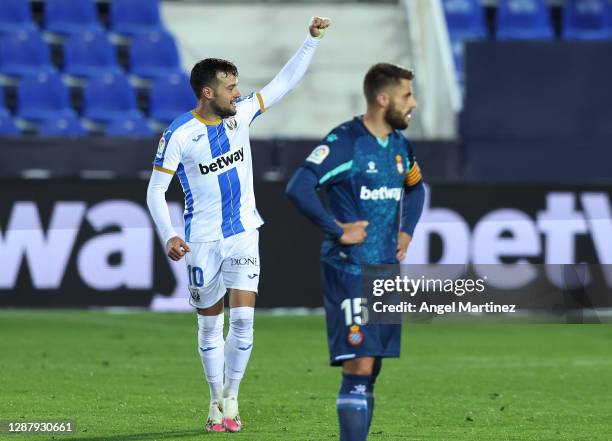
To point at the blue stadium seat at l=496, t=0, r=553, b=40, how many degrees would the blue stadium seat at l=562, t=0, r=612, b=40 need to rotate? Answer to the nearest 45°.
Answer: approximately 45° to its right

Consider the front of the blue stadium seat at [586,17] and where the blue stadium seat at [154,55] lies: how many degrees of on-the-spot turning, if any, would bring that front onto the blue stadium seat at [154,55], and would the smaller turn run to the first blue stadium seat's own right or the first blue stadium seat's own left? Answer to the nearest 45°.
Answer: approximately 45° to the first blue stadium seat's own right

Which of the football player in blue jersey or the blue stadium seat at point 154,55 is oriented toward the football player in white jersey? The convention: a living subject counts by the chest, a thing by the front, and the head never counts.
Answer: the blue stadium seat

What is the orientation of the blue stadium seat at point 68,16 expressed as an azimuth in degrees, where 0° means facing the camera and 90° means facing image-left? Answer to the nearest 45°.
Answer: approximately 0°

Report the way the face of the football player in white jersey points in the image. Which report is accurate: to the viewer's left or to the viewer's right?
to the viewer's right

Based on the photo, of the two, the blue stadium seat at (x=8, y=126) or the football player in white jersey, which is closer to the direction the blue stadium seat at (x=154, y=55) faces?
the football player in white jersey

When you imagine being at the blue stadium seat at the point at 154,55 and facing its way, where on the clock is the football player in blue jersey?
The football player in blue jersey is roughly at 12 o'clock from the blue stadium seat.
